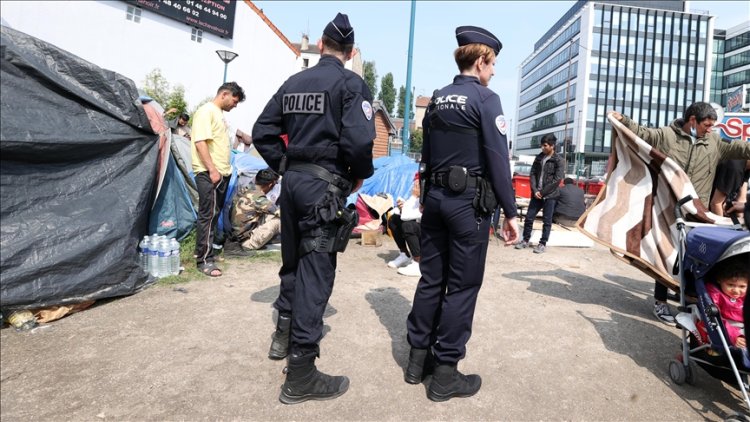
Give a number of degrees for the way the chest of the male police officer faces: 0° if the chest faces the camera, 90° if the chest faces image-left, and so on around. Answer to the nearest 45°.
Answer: approximately 225°

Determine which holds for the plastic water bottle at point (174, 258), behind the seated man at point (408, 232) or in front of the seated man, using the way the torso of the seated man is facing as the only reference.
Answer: in front

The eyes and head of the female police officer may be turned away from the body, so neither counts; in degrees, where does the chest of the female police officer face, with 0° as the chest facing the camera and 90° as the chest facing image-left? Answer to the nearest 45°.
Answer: approximately 225°

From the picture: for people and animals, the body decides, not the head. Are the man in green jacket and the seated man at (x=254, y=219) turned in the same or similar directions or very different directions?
very different directions

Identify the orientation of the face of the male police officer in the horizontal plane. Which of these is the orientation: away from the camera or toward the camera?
away from the camera

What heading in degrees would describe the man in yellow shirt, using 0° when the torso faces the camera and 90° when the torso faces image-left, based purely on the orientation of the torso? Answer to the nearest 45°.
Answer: approximately 270°

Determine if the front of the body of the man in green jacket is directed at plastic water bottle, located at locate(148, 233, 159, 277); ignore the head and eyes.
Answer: no

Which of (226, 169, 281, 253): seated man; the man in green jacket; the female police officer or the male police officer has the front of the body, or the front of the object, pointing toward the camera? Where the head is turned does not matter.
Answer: the man in green jacket

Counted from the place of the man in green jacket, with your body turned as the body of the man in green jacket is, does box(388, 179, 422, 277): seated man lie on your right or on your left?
on your right
